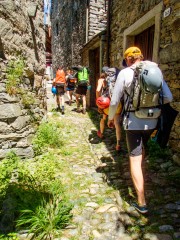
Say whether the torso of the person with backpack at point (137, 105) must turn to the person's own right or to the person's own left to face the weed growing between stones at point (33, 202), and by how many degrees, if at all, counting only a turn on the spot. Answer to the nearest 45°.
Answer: approximately 45° to the person's own left

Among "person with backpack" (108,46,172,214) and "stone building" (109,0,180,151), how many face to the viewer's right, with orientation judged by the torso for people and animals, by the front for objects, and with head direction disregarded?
0

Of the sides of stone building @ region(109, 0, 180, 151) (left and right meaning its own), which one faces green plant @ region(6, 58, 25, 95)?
front

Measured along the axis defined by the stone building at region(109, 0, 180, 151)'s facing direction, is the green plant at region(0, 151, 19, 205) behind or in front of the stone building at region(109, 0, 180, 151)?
in front

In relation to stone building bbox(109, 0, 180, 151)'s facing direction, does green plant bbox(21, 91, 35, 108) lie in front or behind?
in front

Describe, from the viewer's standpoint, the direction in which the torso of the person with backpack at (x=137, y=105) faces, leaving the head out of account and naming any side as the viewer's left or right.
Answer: facing away from the viewer and to the left of the viewer

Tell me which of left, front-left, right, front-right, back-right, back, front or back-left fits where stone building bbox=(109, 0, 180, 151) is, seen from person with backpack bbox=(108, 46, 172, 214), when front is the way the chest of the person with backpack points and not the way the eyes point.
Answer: front-right

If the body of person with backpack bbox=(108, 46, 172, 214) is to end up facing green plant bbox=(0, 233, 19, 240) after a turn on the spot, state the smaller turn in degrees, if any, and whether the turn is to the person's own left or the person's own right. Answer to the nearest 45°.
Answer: approximately 90° to the person's own left

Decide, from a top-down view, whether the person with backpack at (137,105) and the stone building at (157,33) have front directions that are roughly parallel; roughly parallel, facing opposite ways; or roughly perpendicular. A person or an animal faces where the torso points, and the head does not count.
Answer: roughly perpendicular
